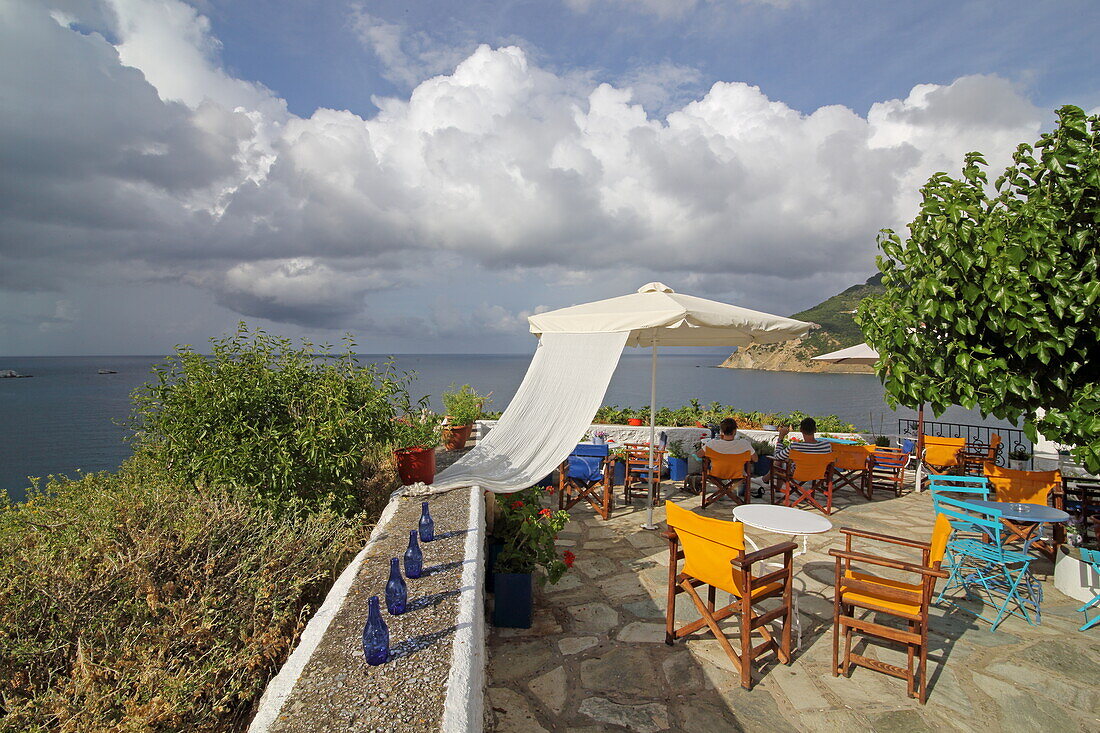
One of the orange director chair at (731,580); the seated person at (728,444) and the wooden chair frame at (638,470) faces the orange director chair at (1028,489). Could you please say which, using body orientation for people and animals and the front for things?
the orange director chair at (731,580)

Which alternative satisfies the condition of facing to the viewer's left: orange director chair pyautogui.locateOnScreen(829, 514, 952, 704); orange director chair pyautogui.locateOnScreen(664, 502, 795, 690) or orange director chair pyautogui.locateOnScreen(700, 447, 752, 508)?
orange director chair pyautogui.locateOnScreen(829, 514, 952, 704)

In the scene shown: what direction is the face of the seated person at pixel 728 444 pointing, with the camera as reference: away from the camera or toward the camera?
away from the camera

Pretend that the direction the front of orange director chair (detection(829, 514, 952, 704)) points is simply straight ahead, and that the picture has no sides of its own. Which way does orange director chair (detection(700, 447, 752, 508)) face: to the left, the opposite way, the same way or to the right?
to the right

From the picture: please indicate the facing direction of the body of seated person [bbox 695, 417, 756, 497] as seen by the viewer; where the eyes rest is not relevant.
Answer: away from the camera

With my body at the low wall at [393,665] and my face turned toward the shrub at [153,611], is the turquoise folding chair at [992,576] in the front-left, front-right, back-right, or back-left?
back-right

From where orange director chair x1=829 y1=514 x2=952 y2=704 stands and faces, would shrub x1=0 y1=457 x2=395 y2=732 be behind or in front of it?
in front

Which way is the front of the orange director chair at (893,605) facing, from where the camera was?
facing to the left of the viewer

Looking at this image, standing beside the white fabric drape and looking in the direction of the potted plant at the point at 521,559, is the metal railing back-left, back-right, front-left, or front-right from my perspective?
back-left

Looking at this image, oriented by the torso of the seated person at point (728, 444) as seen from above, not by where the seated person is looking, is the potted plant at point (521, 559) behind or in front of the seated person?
behind

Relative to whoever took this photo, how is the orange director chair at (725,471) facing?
facing away from the viewer
